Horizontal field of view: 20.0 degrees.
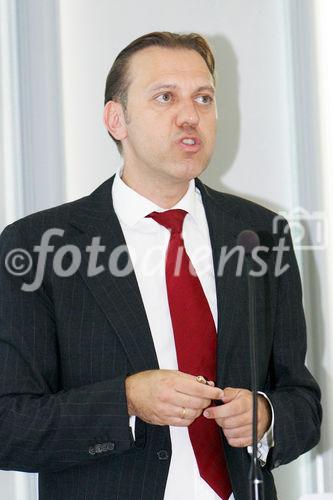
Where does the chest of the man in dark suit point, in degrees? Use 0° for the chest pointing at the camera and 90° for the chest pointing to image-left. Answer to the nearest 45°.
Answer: approximately 315°

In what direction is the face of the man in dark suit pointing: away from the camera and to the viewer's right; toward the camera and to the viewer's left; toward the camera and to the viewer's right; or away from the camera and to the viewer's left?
toward the camera and to the viewer's right
